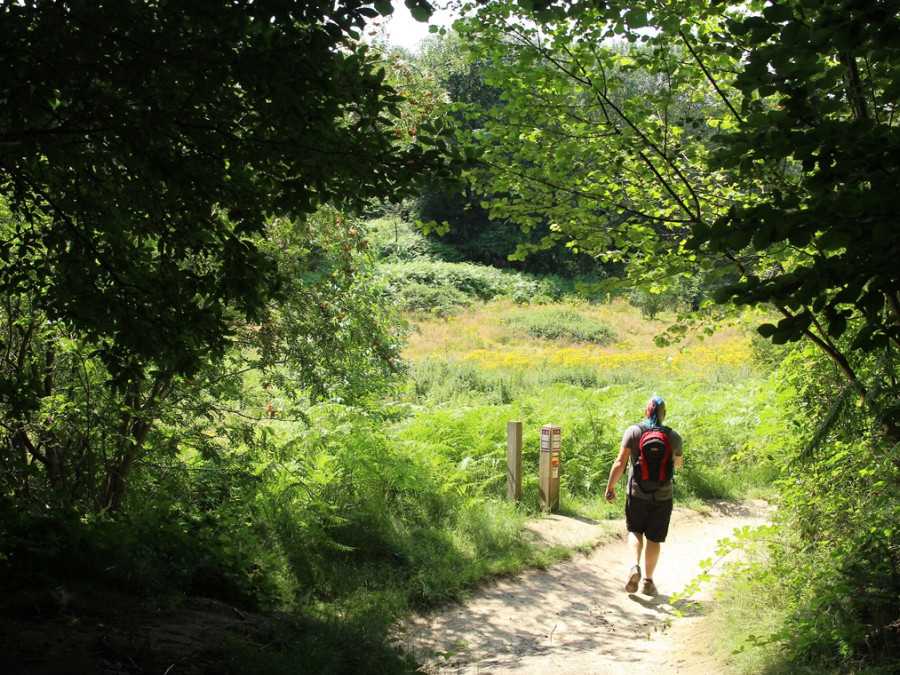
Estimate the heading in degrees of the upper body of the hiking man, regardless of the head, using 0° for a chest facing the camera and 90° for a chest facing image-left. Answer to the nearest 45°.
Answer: approximately 180°

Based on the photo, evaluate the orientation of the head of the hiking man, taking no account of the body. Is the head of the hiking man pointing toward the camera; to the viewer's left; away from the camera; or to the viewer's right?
away from the camera
